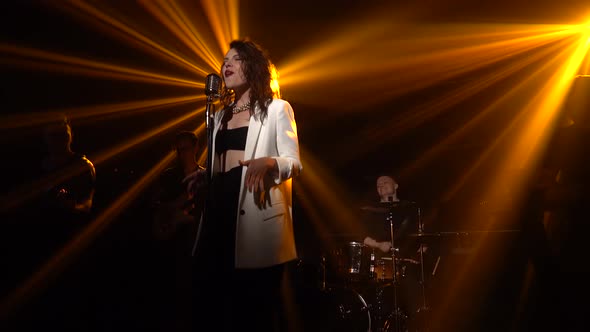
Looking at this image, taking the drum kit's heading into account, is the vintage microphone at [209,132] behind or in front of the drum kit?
in front

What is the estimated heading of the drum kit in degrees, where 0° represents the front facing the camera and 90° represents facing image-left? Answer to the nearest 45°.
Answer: approximately 45°

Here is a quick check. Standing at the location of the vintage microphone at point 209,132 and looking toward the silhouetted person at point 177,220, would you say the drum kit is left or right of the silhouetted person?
right
